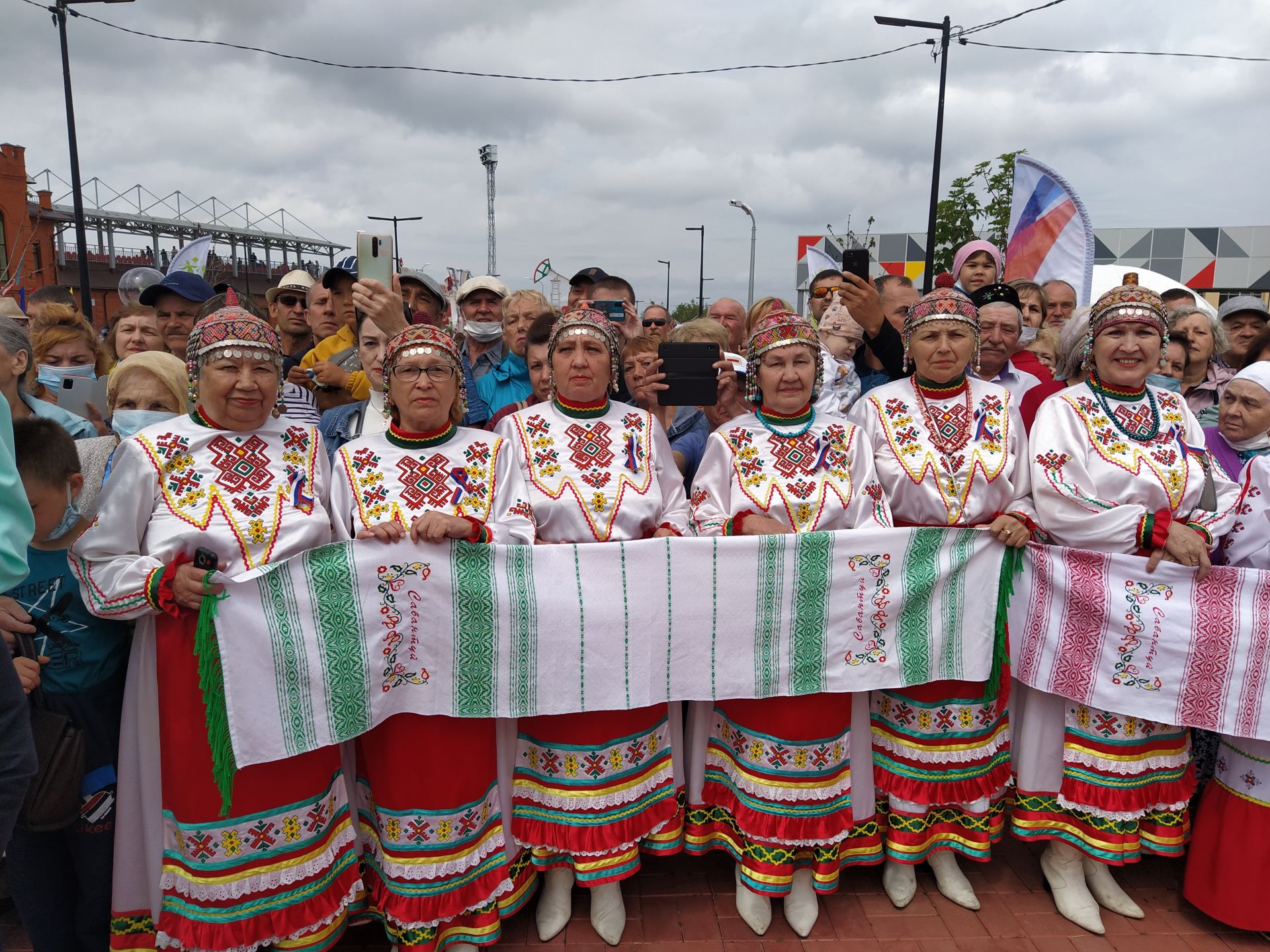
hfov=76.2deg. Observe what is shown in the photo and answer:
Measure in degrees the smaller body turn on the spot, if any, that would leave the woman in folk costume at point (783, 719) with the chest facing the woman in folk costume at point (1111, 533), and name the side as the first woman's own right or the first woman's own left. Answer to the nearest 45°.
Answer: approximately 90° to the first woman's own left

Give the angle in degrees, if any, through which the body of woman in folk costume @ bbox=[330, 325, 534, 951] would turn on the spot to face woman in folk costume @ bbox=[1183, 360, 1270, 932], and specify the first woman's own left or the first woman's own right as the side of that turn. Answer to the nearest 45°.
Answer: approximately 90° to the first woman's own left

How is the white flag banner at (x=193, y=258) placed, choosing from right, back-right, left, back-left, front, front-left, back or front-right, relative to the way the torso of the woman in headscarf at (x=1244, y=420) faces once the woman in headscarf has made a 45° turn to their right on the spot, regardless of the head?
front

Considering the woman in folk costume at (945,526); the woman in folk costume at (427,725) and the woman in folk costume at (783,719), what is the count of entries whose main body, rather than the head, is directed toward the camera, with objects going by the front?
3

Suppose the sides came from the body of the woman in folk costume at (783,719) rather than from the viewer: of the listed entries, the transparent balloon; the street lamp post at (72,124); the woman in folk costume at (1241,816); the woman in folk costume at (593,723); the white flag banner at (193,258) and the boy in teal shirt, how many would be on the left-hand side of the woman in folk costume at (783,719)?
1

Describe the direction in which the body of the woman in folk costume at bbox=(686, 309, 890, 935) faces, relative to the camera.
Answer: toward the camera

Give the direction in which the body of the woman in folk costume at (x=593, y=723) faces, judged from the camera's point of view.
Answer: toward the camera

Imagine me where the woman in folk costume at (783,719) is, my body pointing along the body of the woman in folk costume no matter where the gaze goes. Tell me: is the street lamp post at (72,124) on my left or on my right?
on my right

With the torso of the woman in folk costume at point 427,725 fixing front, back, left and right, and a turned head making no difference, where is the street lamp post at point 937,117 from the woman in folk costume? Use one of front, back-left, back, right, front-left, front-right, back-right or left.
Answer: back-left

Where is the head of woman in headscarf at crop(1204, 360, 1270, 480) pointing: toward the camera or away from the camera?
toward the camera

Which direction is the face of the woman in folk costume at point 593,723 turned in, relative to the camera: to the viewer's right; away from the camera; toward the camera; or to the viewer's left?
toward the camera

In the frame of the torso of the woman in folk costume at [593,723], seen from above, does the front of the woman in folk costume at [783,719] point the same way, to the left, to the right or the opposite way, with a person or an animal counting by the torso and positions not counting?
the same way

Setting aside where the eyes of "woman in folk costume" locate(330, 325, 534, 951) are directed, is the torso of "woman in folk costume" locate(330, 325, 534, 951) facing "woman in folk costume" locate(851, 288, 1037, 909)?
no

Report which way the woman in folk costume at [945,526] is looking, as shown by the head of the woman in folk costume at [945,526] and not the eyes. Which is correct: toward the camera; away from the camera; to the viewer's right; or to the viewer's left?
toward the camera

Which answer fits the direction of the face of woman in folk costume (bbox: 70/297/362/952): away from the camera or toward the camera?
toward the camera

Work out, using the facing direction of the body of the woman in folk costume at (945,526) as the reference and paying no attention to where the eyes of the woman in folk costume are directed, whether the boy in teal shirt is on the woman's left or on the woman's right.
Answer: on the woman's right

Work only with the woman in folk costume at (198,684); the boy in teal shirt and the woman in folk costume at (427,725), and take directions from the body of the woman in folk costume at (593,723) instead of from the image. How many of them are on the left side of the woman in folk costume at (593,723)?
0
